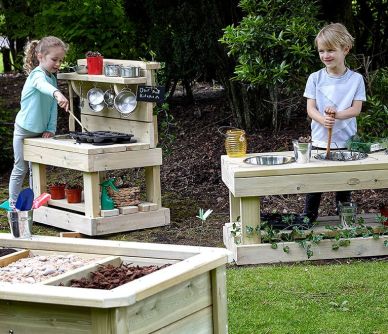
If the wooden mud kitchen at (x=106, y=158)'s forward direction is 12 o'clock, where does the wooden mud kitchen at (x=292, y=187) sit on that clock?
the wooden mud kitchen at (x=292, y=187) is roughly at 9 o'clock from the wooden mud kitchen at (x=106, y=158).

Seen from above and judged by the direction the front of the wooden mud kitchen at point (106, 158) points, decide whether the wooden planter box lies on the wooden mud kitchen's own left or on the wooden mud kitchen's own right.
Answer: on the wooden mud kitchen's own left

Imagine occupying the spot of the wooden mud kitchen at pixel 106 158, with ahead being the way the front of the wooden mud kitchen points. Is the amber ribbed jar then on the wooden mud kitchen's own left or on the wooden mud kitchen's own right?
on the wooden mud kitchen's own left

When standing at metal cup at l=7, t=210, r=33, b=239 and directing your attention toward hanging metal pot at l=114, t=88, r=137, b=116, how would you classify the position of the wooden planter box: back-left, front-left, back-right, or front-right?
back-right

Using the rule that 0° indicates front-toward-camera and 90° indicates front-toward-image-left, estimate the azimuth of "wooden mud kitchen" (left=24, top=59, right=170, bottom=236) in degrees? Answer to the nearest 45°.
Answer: approximately 45°

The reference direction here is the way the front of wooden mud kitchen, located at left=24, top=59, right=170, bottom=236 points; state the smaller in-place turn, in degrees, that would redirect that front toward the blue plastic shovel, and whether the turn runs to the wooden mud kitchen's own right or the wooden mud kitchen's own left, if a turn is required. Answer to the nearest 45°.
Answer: approximately 45° to the wooden mud kitchen's own left
